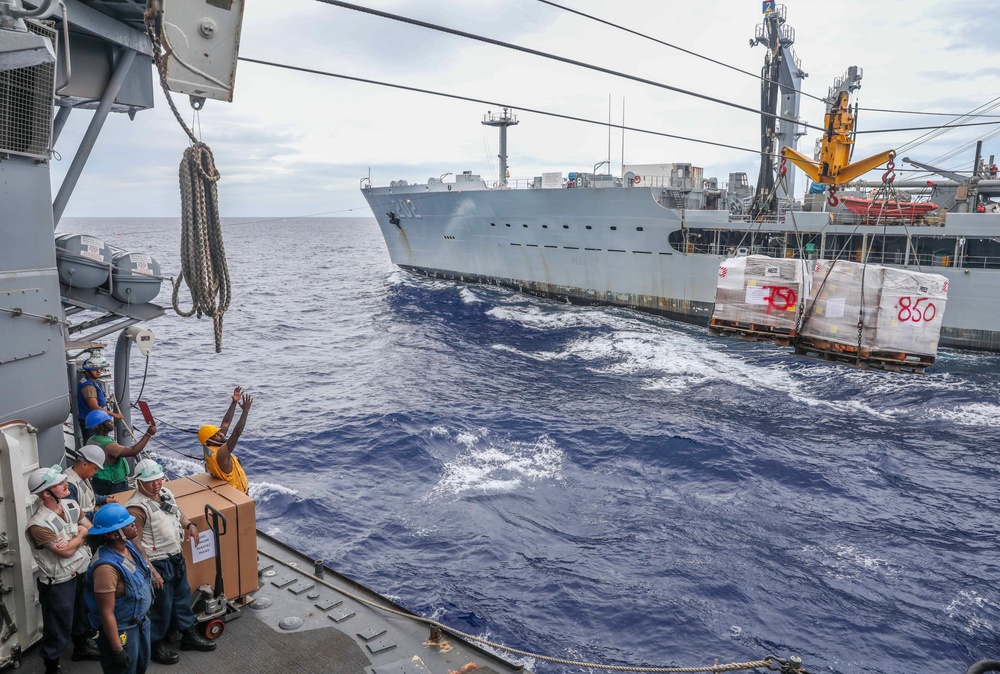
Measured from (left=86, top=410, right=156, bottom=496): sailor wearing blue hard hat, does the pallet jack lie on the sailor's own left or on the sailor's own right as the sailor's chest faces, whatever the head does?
on the sailor's own right

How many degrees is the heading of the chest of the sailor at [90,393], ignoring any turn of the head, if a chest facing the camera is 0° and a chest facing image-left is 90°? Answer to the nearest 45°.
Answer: approximately 315°

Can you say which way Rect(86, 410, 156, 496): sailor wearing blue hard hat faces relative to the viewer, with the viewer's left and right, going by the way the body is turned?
facing to the right of the viewer

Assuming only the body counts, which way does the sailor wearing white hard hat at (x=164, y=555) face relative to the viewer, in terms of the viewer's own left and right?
facing the viewer and to the right of the viewer

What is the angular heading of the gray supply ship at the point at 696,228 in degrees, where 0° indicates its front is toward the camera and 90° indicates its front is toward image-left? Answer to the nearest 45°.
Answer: approximately 135°

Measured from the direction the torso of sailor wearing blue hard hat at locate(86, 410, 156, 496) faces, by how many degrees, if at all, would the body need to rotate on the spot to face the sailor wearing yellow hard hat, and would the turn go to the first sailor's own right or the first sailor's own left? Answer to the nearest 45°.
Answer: approximately 45° to the first sailor's own right

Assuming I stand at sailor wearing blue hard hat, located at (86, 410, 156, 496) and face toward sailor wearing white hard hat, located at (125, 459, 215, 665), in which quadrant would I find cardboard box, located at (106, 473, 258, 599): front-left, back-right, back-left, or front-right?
front-left
